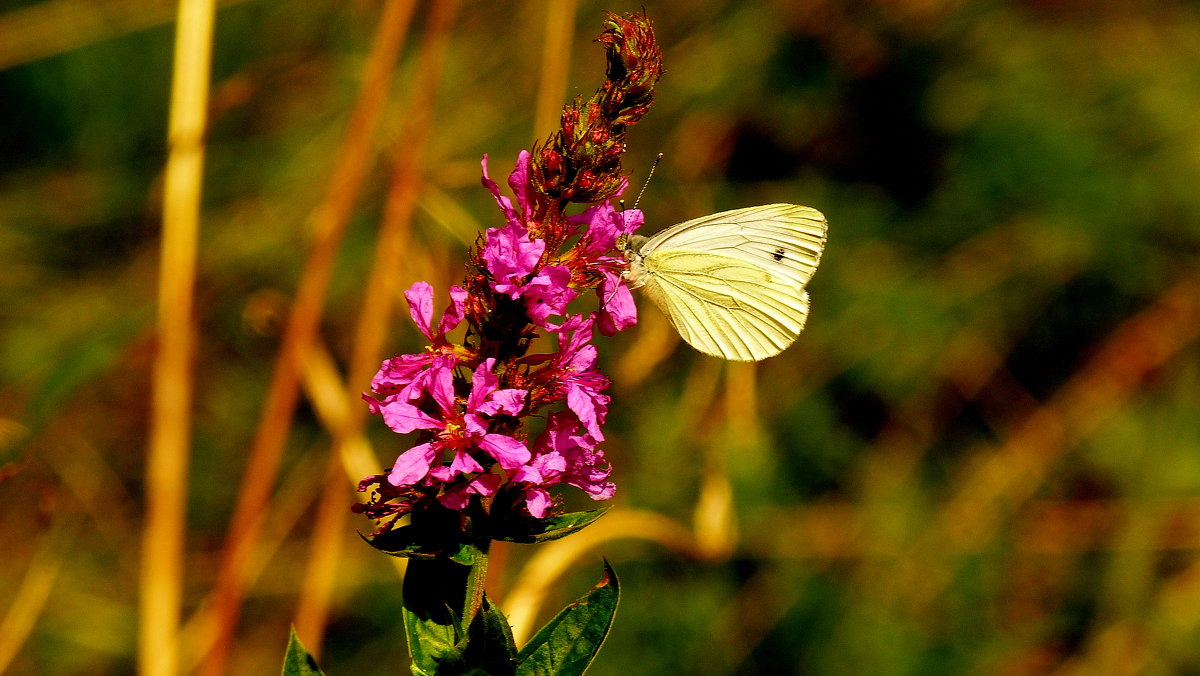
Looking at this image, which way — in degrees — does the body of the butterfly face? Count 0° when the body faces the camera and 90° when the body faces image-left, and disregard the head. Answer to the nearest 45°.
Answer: approximately 90°

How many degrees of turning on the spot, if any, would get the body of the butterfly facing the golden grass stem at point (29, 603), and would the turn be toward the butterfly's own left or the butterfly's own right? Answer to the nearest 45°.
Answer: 0° — it already faces it

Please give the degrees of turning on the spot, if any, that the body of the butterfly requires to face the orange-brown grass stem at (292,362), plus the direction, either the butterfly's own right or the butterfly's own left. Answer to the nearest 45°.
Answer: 0° — it already faces it

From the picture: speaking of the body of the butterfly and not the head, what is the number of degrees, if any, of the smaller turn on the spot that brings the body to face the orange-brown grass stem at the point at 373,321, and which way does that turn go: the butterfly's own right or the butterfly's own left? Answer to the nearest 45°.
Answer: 0° — it already faces it

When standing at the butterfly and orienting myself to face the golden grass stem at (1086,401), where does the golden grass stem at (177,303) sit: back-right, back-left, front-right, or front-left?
back-left

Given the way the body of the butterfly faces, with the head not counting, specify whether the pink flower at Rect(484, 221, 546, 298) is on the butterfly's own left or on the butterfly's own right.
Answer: on the butterfly's own left

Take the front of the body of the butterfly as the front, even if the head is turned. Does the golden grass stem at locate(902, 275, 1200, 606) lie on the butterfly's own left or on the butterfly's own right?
on the butterfly's own right
